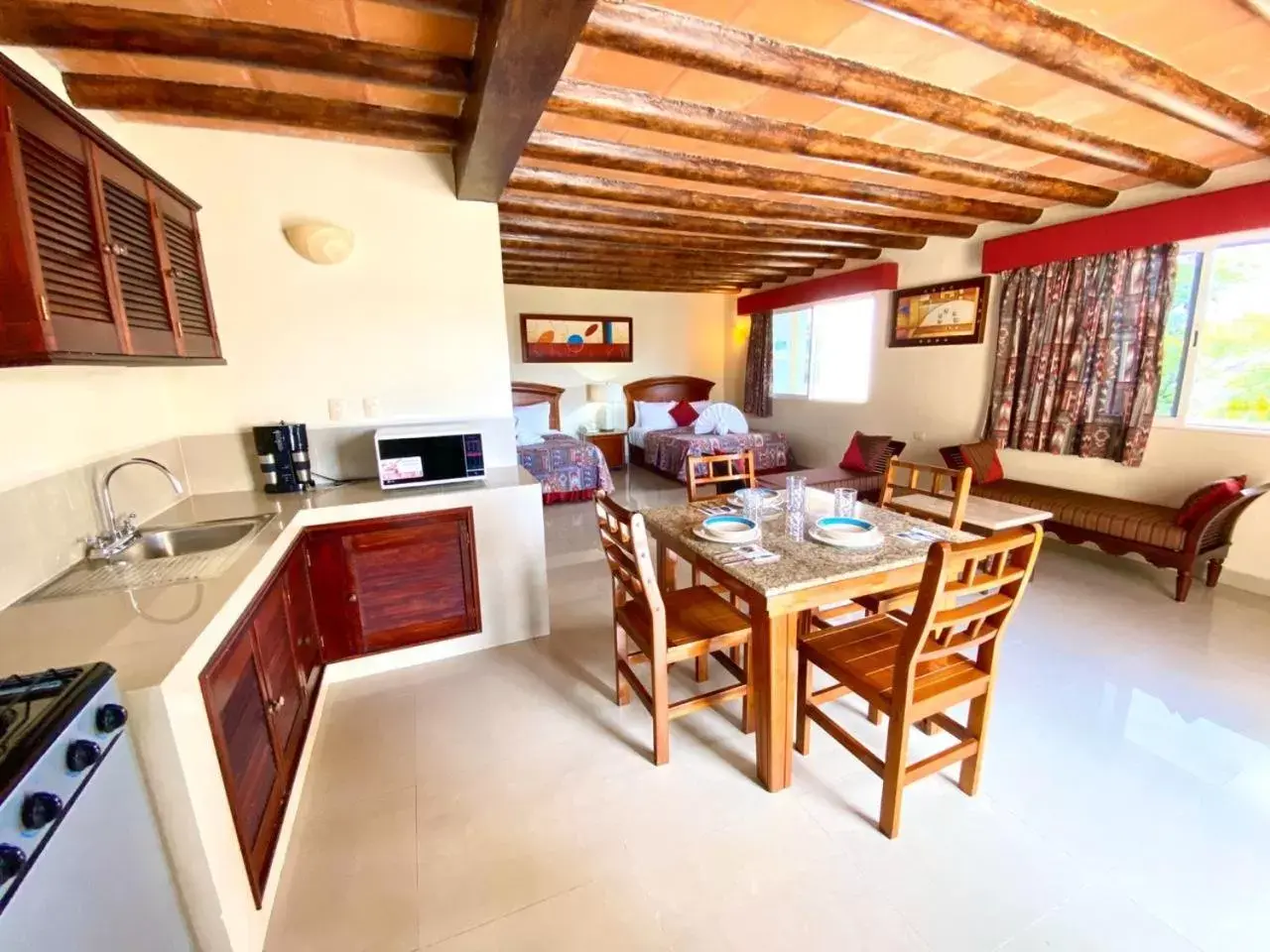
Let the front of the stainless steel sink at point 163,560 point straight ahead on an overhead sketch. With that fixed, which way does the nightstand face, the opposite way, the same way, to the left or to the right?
to the right

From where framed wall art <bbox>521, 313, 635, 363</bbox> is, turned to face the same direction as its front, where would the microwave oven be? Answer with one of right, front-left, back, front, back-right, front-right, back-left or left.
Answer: front

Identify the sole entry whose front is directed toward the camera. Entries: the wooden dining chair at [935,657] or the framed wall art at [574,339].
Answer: the framed wall art

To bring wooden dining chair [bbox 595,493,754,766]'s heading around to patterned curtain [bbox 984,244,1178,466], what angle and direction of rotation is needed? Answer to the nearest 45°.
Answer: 0° — it already faces it

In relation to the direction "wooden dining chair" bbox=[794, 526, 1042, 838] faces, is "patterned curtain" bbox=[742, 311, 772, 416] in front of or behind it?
in front

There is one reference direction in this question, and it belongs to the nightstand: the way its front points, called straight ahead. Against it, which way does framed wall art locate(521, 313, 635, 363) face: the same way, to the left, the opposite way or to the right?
the same way

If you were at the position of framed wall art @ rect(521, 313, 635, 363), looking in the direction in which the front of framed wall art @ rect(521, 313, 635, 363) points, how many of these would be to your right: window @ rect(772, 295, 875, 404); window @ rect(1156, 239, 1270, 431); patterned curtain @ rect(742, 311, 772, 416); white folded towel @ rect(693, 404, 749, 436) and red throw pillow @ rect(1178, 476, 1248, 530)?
0

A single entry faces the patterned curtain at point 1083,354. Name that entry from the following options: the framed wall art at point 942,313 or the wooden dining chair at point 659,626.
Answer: the wooden dining chair

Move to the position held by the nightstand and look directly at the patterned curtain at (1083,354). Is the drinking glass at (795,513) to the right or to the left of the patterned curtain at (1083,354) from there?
right

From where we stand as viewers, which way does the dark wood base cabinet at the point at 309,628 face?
facing the viewer and to the right of the viewer

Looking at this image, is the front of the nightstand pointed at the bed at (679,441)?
no

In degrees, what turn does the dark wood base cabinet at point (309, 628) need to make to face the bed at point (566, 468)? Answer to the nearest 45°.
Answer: approximately 90° to its left

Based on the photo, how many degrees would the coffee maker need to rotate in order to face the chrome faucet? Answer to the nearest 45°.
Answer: approximately 45° to its right

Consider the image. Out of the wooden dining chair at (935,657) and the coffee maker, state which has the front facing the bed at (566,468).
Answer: the wooden dining chair

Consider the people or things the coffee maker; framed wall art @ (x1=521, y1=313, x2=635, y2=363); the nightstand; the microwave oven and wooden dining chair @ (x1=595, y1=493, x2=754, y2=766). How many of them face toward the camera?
4

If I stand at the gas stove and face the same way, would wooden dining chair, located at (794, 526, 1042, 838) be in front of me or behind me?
in front

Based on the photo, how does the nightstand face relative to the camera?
toward the camera

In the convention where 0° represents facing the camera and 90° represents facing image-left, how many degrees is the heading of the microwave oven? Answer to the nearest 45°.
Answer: approximately 0°

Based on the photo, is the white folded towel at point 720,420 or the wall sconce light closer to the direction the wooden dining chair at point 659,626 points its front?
the white folded towel

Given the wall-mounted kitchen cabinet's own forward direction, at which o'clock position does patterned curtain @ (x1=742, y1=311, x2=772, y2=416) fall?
The patterned curtain is roughly at 10 o'clock from the wall-mounted kitchen cabinet.

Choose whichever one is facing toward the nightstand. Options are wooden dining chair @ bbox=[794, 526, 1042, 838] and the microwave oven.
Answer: the wooden dining chair

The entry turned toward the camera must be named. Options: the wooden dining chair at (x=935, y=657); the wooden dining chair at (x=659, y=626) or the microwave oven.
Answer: the microwave oven

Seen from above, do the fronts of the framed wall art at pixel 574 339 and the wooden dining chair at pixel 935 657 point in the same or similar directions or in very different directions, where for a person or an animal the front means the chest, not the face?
very different directions

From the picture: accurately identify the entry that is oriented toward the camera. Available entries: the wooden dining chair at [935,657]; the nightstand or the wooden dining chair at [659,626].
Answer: the nightstand
